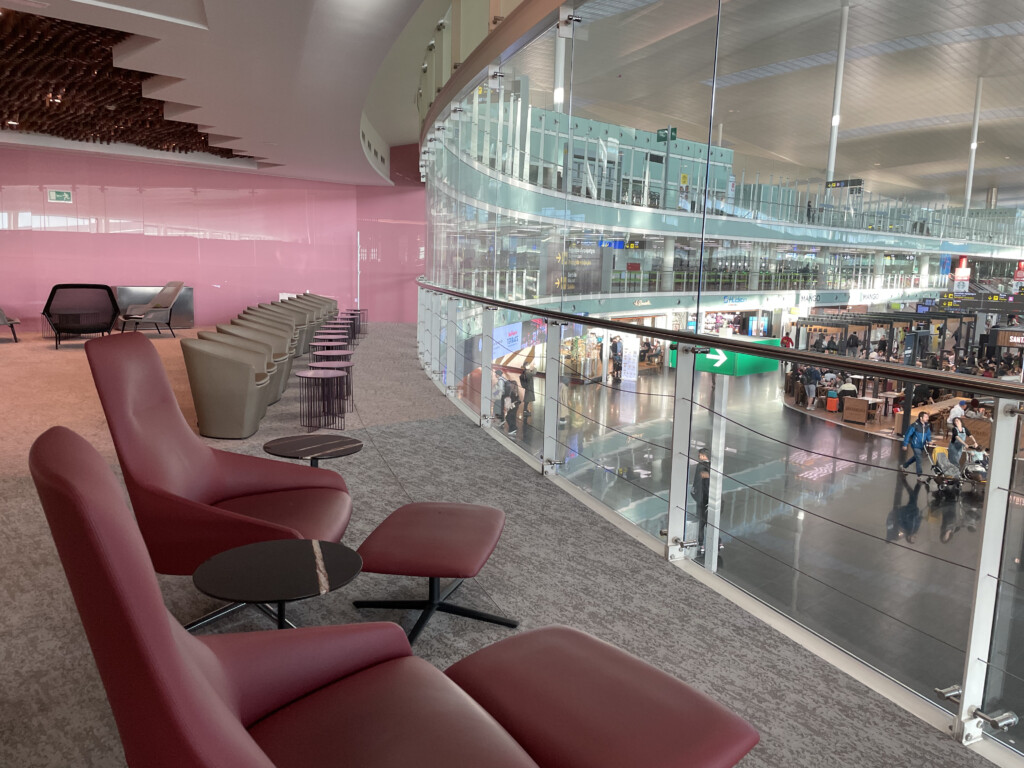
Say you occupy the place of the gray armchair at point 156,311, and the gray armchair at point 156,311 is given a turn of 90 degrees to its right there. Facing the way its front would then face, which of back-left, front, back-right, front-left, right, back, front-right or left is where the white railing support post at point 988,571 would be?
back

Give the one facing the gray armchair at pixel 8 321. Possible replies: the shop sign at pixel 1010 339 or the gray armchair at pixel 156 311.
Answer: the gray armchair at pixel 156 311

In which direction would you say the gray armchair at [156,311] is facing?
to the viewer's left

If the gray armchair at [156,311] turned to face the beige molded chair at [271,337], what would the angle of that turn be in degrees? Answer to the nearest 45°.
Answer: approximately 90° to its left

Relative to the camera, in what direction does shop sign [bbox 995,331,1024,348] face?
facing the viewer

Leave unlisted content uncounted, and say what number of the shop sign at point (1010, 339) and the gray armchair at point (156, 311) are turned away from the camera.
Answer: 0

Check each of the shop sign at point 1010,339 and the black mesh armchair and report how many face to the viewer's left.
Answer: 0

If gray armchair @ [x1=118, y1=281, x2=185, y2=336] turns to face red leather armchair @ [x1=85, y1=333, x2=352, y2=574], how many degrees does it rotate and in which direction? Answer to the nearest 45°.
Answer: approximately 90° to its left
